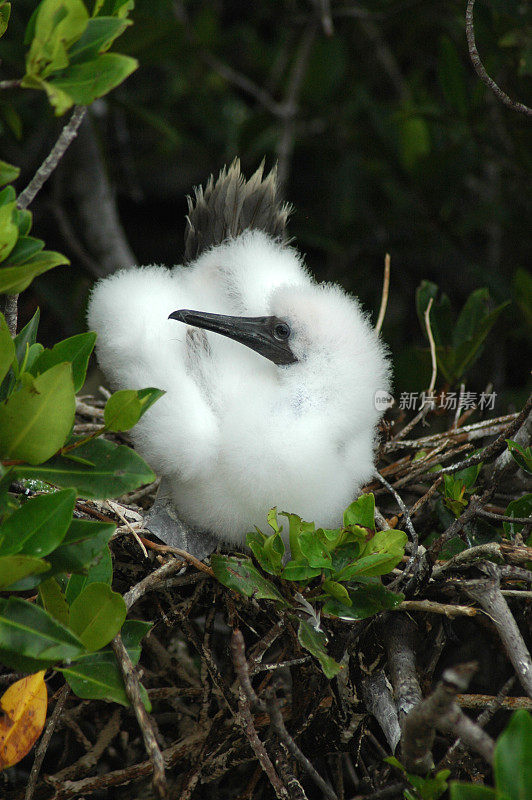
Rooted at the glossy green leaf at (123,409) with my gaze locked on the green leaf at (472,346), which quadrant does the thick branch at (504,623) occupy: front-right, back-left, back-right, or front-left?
front-right

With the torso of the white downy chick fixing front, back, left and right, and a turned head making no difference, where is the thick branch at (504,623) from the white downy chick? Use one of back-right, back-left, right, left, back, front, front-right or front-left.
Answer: front-left

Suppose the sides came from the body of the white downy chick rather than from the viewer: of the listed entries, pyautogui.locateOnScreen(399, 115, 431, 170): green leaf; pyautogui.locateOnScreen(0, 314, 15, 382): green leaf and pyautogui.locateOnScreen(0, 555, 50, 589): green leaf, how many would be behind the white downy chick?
1

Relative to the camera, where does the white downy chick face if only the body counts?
toward the camera

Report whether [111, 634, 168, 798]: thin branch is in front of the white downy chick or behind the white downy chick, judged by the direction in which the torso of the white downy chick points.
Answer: in front

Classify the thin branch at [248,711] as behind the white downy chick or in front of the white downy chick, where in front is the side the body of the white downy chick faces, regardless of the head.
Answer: in front
